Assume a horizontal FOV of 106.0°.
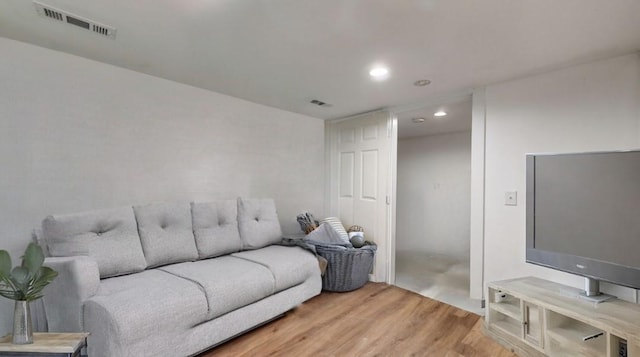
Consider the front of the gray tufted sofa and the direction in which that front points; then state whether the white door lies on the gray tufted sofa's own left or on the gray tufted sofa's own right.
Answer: on the gray tufted sofa's own left

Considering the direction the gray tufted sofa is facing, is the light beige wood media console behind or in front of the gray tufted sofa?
in front

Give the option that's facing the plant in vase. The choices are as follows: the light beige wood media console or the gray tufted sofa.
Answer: the light beige wood media console

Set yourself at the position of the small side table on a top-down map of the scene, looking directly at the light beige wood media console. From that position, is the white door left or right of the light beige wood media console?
left

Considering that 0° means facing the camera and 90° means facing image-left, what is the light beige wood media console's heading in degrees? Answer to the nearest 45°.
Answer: approximately 45°

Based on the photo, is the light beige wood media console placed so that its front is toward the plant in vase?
yes

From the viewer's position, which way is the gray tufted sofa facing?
facing the viewer and to the right of the viewer

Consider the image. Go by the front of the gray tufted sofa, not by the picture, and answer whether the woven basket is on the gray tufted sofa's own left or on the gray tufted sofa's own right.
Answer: on the gray tufted sofa's own left

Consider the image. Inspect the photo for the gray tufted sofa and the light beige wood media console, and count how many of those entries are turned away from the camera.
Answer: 0

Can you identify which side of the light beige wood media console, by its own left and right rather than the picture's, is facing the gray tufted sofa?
front

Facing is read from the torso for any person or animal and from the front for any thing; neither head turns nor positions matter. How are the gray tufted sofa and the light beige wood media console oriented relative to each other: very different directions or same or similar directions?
very different directions

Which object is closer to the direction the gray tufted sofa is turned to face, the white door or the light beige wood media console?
the light beige wood media console

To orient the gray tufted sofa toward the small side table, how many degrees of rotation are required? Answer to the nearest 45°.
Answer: approximately 90° to its right

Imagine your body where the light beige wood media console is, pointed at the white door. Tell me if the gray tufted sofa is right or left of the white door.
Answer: left

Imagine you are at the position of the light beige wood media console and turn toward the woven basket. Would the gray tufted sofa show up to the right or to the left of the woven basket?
left

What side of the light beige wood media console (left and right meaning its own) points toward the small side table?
front

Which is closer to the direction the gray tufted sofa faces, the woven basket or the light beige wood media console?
the light beige wood media console
